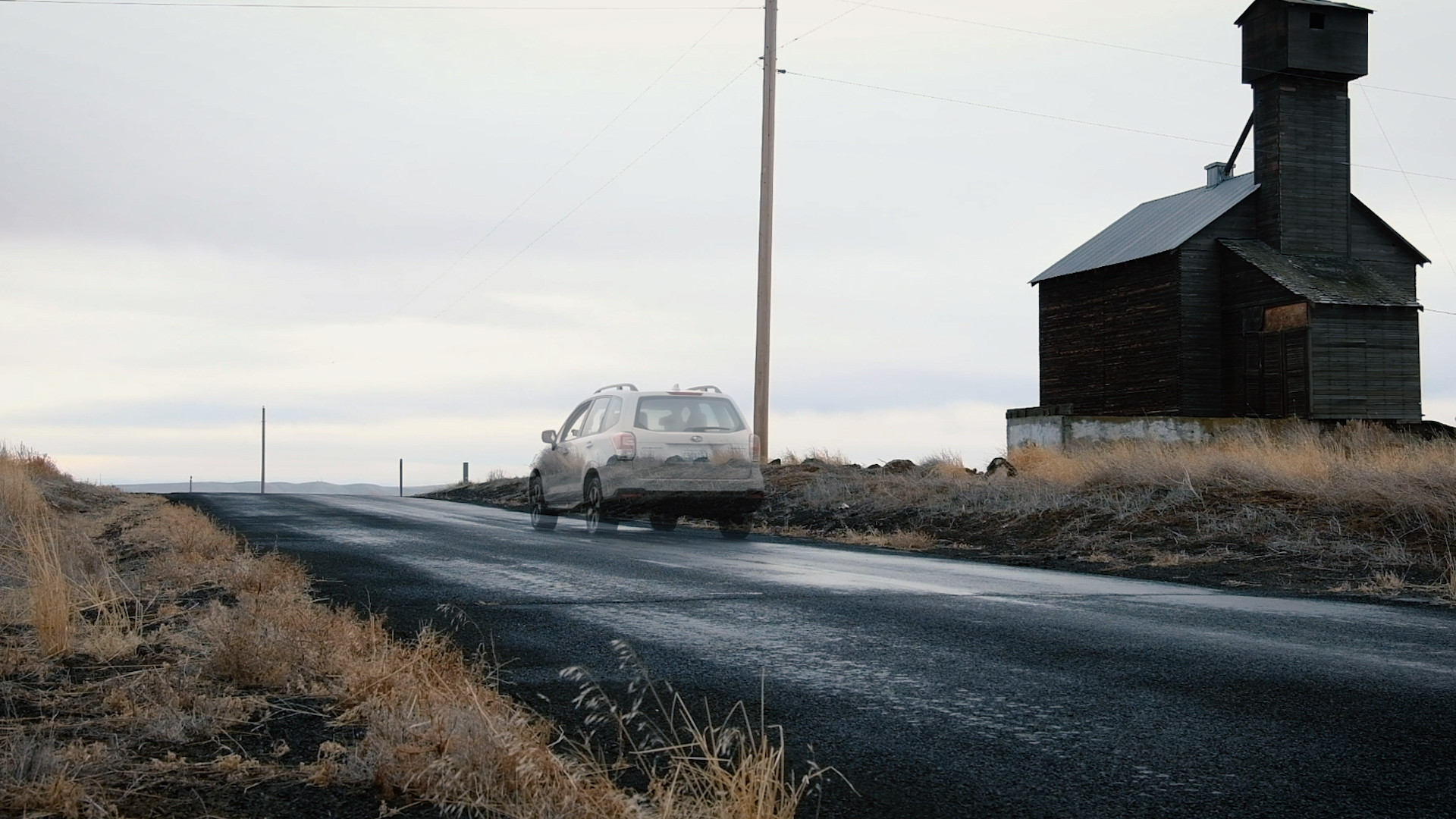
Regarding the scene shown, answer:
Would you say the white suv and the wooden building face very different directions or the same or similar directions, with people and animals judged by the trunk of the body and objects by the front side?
very different directions

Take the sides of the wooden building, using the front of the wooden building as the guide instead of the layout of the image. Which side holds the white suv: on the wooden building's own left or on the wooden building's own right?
on the wooden building's own right

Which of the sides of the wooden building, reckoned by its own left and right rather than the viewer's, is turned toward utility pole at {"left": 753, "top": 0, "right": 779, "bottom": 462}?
right

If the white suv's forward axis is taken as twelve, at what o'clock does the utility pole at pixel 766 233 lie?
The utility pole is roughly at 2 o'clock from the white suv.

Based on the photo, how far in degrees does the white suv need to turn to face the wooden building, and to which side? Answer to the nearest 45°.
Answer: approximately 90° to its right

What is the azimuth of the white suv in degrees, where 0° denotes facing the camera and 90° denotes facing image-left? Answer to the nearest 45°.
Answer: approximately 135°

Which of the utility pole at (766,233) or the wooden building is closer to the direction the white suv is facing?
the utility pole
